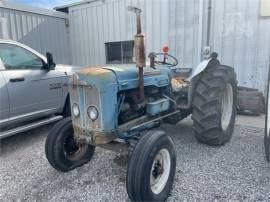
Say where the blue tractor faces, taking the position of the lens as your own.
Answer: facing the viewer and to the left of the viewer
